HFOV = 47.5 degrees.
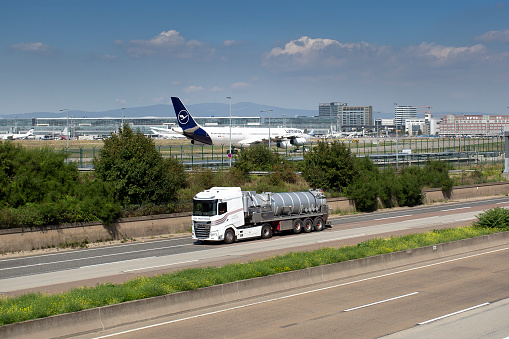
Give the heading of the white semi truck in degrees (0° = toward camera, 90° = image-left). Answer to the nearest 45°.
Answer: approximately 45°

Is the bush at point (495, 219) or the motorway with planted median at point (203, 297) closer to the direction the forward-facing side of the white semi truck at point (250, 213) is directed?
the motorway with planted median

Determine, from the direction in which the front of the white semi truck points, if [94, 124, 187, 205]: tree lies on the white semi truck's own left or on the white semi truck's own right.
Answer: on the white semi truck's own right

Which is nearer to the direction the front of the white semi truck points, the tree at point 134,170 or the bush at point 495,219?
the tree
